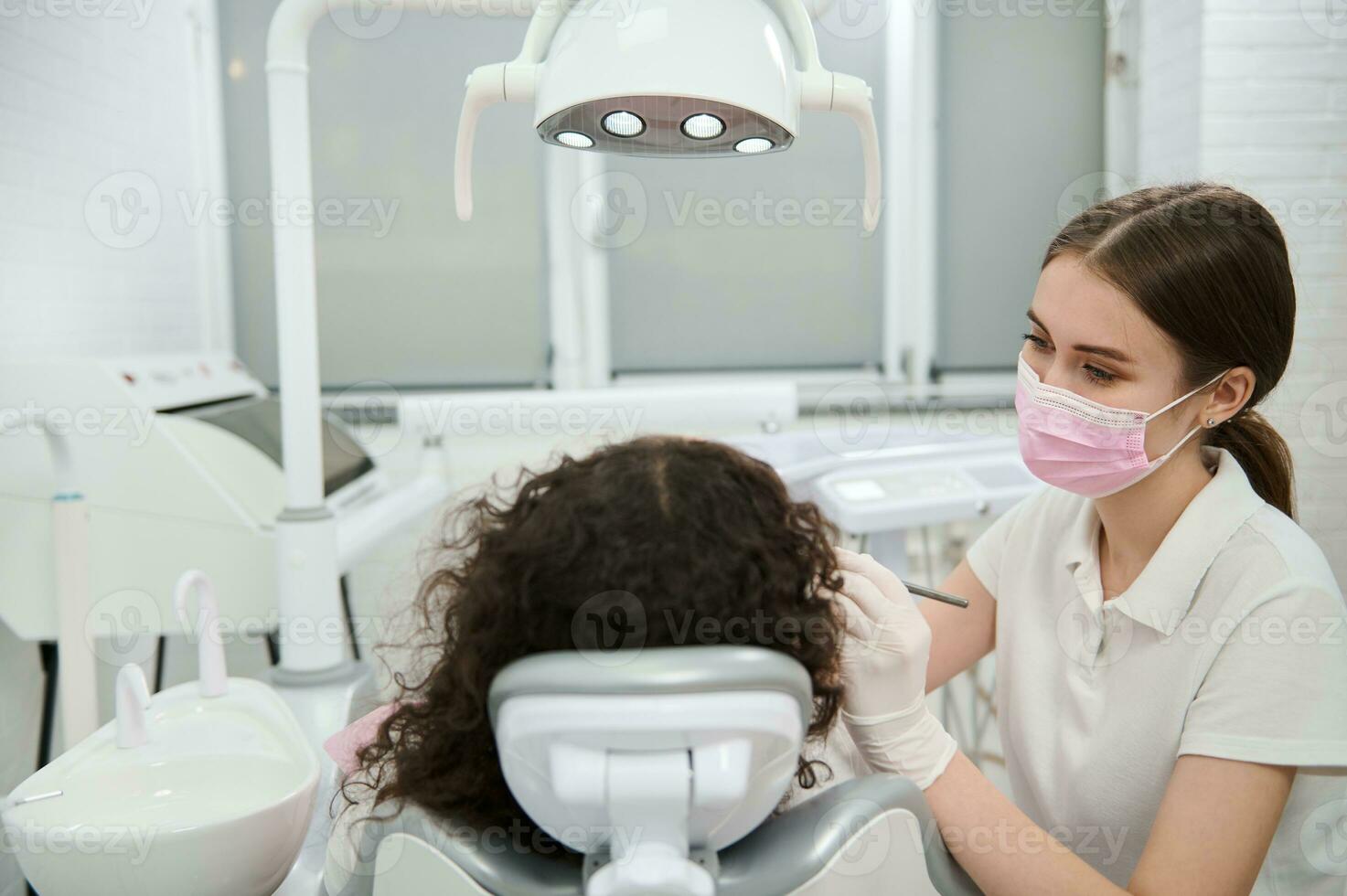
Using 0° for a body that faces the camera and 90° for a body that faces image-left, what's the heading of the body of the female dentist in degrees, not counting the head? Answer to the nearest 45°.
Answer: approximately 45°

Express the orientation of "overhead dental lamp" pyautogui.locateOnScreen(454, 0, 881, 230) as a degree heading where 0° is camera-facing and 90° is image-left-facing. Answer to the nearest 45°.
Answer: approximately 0°

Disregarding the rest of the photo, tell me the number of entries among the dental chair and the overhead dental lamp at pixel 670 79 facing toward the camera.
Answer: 1

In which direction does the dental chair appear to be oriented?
away from the camera

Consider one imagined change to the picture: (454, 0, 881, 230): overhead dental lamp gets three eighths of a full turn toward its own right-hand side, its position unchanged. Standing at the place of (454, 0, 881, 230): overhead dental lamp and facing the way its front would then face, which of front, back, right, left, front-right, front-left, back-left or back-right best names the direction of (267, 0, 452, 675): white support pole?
front

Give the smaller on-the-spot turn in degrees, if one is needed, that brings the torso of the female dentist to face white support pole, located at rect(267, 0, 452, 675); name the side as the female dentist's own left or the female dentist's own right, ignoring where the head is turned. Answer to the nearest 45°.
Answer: approximately 45° to the female dentist's own right

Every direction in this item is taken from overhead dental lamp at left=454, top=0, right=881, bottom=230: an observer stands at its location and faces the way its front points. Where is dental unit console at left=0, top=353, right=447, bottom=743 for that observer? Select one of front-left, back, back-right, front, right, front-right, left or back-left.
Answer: back-right

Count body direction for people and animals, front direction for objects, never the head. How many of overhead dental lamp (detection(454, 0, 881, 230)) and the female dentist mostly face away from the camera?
0

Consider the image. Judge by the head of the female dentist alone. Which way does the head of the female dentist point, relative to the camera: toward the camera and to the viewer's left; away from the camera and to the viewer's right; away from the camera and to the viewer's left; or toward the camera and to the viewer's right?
toward the camera and to the viewer's left

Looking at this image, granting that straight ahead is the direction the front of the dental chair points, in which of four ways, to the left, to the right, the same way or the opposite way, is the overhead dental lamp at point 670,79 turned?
the opposite way
